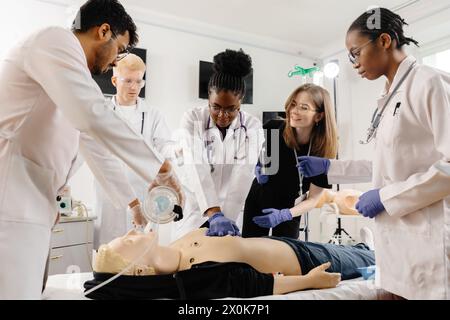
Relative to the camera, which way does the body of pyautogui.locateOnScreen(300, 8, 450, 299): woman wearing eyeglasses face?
to the viewer's left

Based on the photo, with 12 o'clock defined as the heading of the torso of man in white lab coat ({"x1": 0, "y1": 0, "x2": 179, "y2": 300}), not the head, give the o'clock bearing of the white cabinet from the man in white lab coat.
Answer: The white cabinet is roughly at 9 o'clock from the man in white lab coat.

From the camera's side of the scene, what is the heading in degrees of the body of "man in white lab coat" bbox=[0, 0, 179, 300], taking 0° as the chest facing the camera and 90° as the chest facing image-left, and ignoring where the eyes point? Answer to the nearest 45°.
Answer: approximately 270°

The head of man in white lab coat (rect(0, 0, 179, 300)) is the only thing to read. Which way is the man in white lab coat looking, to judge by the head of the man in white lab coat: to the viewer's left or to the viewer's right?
to the viewer's right

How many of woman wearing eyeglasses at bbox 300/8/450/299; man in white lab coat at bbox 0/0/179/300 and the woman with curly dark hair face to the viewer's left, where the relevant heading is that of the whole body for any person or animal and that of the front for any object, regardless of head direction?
1

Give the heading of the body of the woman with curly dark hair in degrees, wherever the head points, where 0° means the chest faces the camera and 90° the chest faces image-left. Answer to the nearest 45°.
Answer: approximately 0°

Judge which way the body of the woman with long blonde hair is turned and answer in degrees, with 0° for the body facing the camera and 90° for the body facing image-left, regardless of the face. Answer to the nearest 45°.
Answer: approximately 45°

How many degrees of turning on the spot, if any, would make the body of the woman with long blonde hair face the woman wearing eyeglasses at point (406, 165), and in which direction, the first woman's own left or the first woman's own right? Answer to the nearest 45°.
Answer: approximately 45° to the first woman's own left

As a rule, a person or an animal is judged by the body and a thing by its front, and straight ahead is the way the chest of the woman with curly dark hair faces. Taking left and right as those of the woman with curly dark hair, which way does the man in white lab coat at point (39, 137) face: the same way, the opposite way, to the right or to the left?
to the left

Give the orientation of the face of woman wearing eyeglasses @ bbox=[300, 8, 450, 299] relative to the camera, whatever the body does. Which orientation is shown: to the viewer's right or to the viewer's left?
to the viewer's left

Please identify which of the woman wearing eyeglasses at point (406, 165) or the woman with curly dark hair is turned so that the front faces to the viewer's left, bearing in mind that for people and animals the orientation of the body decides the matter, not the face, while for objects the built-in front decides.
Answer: the woman wearing eyeglasses

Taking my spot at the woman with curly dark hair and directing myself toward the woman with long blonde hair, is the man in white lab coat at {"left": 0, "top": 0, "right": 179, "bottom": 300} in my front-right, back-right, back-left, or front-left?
back-right

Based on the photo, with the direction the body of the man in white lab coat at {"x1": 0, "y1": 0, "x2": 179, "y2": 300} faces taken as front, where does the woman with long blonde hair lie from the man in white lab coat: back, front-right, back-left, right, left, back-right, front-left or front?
front-left
